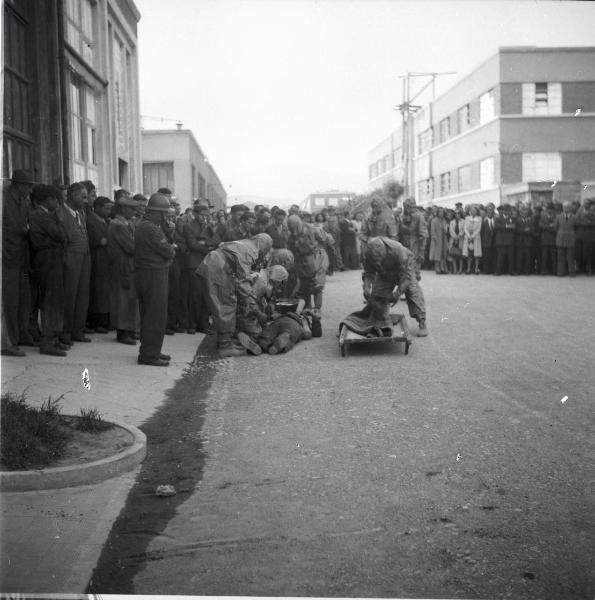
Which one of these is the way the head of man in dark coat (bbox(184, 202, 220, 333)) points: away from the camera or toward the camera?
toward the camera

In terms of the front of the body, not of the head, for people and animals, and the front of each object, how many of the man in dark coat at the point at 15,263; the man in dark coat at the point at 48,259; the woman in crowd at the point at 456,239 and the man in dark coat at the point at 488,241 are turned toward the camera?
2

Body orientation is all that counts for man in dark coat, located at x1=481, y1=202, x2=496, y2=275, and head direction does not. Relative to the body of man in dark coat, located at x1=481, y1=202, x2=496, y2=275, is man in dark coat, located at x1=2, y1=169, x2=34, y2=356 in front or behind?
in front

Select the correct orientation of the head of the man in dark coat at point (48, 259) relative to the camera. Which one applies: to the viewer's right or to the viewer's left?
to the viewer's right

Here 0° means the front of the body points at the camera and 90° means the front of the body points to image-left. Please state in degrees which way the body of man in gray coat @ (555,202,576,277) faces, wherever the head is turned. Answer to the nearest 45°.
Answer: approximately 0°

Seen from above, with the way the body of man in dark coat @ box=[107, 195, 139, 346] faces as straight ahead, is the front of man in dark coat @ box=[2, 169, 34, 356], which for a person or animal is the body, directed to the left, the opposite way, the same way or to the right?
the same way

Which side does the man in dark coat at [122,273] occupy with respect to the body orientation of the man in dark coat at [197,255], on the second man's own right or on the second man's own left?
on the second man's own right

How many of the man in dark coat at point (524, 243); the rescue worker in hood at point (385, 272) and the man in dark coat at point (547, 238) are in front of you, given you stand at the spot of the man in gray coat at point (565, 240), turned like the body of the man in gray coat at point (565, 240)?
1

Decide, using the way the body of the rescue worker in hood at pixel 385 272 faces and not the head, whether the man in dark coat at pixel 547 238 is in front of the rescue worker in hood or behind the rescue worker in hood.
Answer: behind

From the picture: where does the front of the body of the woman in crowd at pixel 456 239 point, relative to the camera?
toward the camera

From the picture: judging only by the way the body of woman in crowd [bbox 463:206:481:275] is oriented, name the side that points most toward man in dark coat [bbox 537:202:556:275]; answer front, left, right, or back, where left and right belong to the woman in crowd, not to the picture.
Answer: left

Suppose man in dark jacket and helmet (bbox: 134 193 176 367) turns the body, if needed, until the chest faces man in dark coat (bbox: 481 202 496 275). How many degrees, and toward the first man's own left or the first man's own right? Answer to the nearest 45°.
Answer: approximately 45° to the first man's own left

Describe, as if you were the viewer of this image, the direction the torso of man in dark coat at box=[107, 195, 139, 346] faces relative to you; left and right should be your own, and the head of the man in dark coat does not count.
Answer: facing to the right of the viewer

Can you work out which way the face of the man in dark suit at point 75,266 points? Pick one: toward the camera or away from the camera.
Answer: toward the camera

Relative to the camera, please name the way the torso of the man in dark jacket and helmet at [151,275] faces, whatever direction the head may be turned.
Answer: to the viewer's right

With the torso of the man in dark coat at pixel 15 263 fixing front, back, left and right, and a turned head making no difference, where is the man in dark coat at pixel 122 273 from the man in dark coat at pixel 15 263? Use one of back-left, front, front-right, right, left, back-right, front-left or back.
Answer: front-left

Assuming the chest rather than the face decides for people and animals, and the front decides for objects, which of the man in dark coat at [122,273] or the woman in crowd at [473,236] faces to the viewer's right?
the man in dark coat

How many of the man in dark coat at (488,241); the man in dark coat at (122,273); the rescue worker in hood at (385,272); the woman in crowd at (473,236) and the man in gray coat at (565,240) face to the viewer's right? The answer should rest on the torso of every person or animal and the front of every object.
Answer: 1
